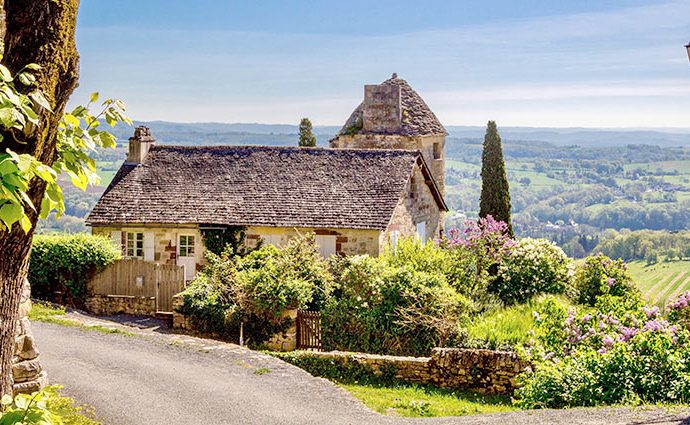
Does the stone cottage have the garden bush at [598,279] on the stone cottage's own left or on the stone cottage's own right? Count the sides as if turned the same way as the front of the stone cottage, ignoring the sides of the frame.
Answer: on the stone cottage's own left

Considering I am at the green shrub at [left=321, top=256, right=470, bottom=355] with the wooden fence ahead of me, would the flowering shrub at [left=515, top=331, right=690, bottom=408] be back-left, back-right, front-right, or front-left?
back-left

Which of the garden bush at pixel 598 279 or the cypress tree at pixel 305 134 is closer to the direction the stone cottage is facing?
the garden bush

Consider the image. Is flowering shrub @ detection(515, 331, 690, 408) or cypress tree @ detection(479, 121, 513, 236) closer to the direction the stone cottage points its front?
the flowering shrub

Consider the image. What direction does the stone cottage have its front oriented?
toward the camera

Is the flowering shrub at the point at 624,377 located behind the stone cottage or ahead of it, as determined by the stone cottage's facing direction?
ahead

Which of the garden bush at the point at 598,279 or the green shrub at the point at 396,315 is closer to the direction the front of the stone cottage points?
the green shrub

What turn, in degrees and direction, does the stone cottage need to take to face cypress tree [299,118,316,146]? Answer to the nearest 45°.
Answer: approximately 180°

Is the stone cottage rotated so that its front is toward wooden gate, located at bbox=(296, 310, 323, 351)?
yes

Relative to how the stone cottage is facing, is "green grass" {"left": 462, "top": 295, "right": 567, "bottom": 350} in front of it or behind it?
in front

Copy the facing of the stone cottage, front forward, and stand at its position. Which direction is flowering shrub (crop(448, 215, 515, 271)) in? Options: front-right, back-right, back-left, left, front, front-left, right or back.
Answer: front-left

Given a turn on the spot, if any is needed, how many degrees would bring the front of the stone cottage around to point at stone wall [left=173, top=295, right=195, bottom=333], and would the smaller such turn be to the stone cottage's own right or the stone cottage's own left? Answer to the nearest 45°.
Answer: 0° — it already faces it

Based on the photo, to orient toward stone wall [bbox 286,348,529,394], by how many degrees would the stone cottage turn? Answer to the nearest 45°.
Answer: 0° — it already faces it
